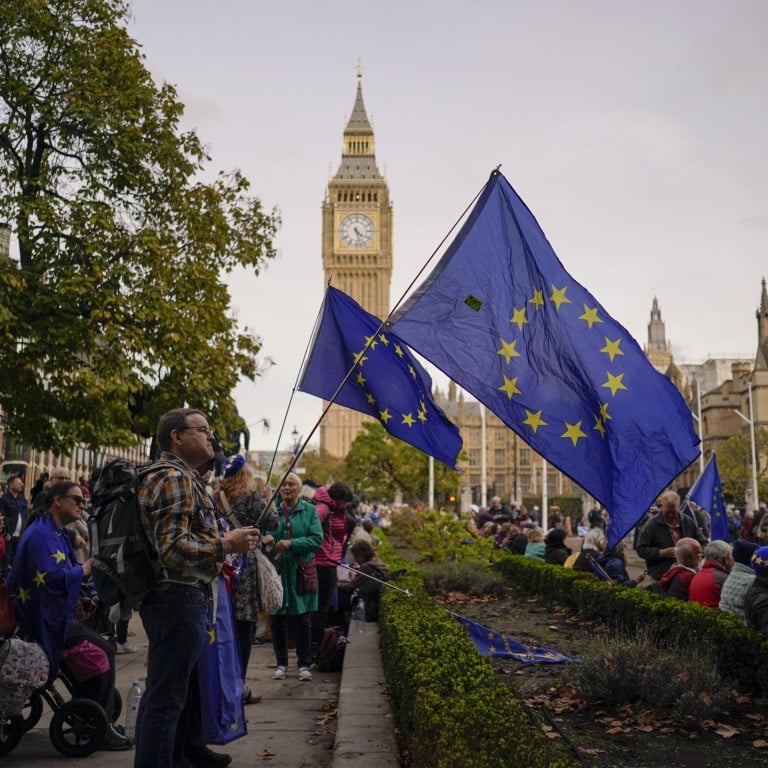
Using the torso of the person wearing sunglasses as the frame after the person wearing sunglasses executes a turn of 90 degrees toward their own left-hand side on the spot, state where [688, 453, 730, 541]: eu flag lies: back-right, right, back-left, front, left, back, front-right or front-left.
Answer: front-right

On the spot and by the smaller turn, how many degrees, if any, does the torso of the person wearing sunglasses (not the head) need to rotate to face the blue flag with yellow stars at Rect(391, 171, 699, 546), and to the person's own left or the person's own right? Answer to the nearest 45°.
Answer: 0° — they already face it

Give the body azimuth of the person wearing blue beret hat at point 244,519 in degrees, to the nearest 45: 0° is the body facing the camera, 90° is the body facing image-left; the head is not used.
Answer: approximately 225°

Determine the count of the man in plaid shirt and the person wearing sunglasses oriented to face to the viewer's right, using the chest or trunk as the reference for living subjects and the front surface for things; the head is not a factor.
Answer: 2

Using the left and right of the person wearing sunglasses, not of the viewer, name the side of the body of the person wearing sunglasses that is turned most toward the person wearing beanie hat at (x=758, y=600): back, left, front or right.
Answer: front

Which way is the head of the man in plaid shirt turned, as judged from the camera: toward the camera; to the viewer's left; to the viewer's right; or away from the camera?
to the viewer's right

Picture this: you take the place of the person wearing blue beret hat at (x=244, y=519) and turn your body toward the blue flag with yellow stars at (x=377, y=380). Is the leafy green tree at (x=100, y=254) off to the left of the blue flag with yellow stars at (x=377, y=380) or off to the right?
left

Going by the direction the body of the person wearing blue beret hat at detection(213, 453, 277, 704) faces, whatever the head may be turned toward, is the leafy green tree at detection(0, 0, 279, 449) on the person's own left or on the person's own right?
on the person's own left

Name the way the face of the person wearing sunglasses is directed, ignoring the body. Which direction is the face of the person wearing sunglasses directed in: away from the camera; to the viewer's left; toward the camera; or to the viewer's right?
to the viewer's right

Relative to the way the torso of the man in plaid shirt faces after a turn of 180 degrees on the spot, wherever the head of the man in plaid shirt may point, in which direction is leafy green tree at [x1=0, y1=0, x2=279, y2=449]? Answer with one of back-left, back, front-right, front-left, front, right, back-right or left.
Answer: right

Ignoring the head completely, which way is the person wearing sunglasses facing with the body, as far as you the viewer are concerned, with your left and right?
facing to the right of the viewer

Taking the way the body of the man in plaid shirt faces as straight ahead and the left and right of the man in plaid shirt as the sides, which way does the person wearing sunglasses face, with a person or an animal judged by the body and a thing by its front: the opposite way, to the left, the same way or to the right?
the same way

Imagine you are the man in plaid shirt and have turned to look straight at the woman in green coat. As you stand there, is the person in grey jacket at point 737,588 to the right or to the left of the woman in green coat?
right

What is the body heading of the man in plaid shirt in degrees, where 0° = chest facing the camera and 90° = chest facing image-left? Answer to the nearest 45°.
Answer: approximately 270°
